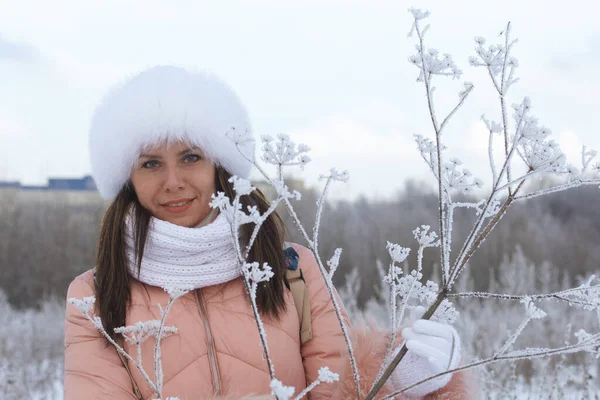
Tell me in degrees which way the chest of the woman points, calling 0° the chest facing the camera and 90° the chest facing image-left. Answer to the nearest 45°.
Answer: approximately 0°
